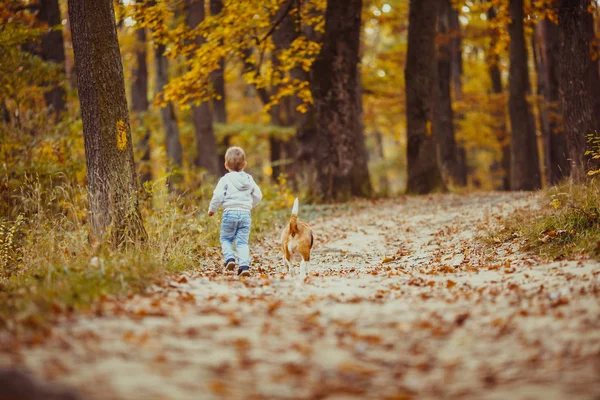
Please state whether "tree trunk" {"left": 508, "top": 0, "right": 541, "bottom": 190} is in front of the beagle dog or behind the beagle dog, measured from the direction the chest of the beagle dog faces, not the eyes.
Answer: in front

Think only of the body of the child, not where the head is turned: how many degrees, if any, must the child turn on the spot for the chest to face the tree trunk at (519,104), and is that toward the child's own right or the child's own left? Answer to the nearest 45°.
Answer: approximately 45° to the child's own right

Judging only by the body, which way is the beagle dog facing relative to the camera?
away from the camera

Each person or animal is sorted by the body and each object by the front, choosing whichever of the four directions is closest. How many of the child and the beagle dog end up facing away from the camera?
2

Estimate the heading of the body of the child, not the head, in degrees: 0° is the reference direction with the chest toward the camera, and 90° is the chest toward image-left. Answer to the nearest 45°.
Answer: approximately 180°

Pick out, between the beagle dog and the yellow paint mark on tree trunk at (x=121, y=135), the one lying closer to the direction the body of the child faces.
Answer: the yellow paint mark on tree trunk

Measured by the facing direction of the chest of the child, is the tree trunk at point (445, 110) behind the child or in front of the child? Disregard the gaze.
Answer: in front

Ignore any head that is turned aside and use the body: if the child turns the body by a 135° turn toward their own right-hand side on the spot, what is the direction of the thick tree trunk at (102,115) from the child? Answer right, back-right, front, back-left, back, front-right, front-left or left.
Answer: back-right

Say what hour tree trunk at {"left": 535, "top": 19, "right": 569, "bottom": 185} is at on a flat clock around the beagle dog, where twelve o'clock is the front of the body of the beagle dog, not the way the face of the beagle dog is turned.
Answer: The tree trunk is roughly at 1 o'clock from the beagle dog.

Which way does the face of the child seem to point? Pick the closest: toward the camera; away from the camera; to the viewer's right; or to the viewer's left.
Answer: away from the camera
